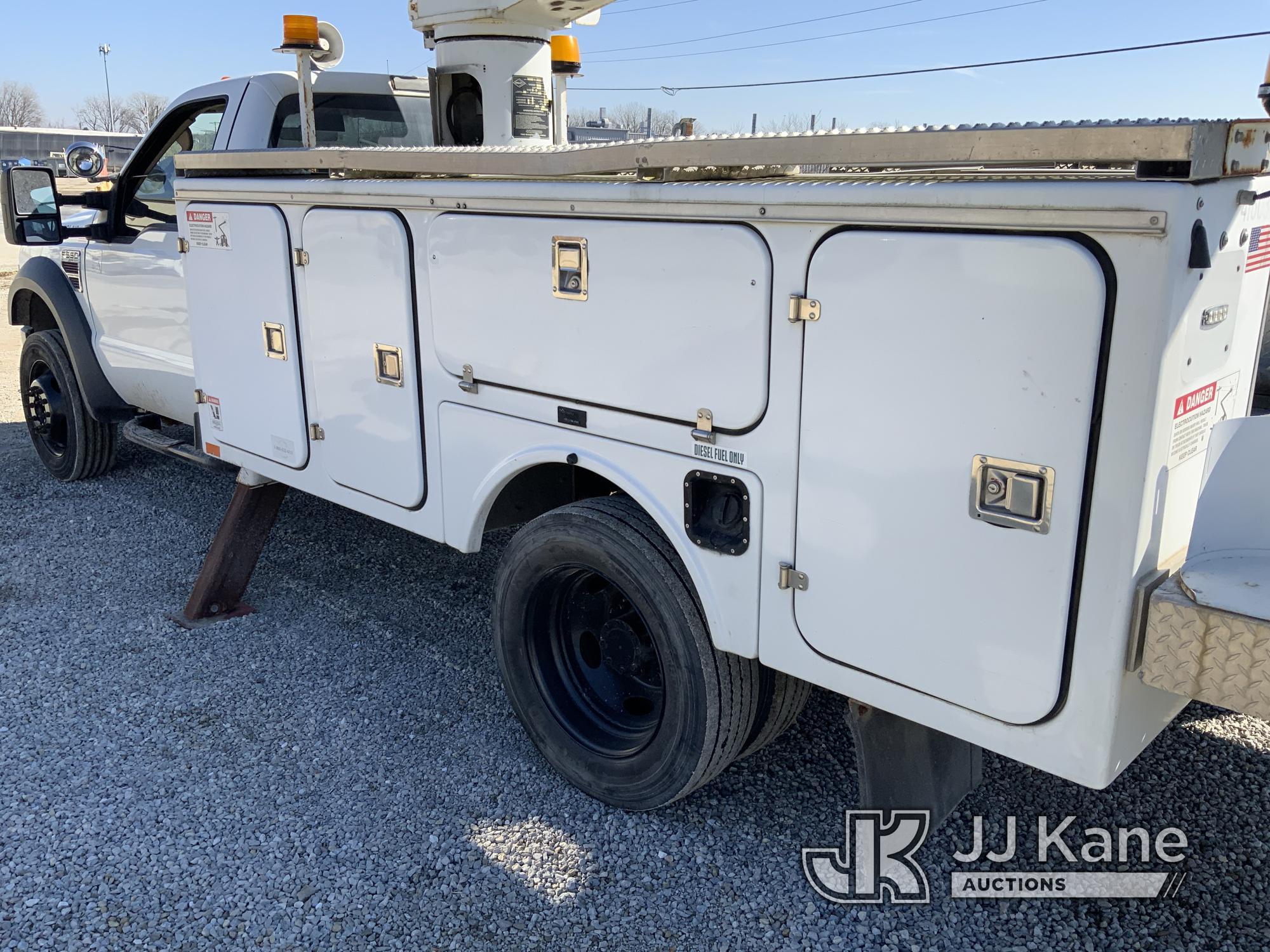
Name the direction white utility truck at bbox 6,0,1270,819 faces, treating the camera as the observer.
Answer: facing away from the viewer and to the left of the viewer

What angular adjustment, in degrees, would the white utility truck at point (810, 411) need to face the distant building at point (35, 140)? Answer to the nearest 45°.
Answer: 0° — it already faces it
